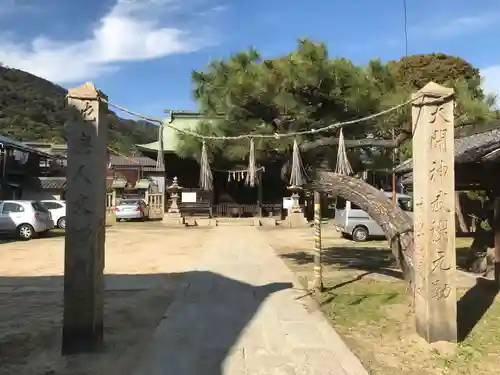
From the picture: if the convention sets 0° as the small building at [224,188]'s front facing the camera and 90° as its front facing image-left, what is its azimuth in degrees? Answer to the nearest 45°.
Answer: approximately 0°

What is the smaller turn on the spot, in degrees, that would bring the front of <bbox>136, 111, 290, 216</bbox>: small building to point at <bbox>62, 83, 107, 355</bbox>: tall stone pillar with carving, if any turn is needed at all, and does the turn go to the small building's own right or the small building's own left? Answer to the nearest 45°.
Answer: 0° — it already faces it

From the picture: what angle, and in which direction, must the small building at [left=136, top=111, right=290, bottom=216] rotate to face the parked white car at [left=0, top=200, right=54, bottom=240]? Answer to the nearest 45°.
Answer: approximately 45° to its right
